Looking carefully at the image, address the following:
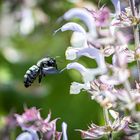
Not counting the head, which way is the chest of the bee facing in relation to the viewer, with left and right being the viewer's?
facing to the right of the viewer
